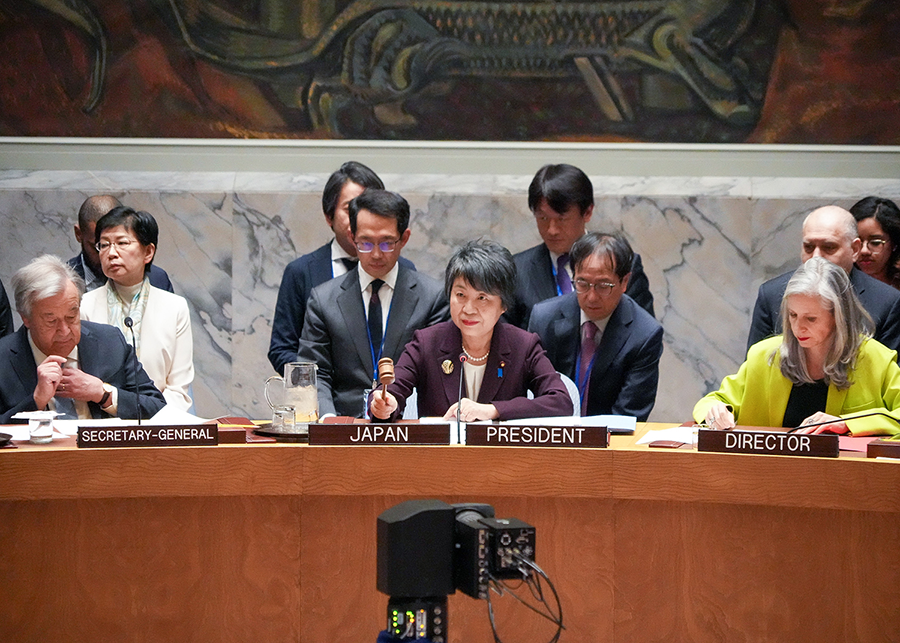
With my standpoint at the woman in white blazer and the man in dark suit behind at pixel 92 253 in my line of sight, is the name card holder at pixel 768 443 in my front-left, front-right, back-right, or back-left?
back-right

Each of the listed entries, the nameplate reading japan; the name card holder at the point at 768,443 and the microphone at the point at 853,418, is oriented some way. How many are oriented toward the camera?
2

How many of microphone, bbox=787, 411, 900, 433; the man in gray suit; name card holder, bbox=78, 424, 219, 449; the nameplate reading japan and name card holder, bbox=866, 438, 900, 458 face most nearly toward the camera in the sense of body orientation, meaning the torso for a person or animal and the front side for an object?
4

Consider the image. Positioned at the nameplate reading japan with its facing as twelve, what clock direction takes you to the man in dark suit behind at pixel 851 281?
The man in dark suit behind is roughly at 8 o'clock from the nameplate reading japan.

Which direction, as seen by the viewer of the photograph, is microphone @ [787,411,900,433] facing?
facing to the left of the viewer

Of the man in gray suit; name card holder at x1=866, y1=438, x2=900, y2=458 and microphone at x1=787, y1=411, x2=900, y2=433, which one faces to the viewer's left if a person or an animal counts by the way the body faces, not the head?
the microphone
